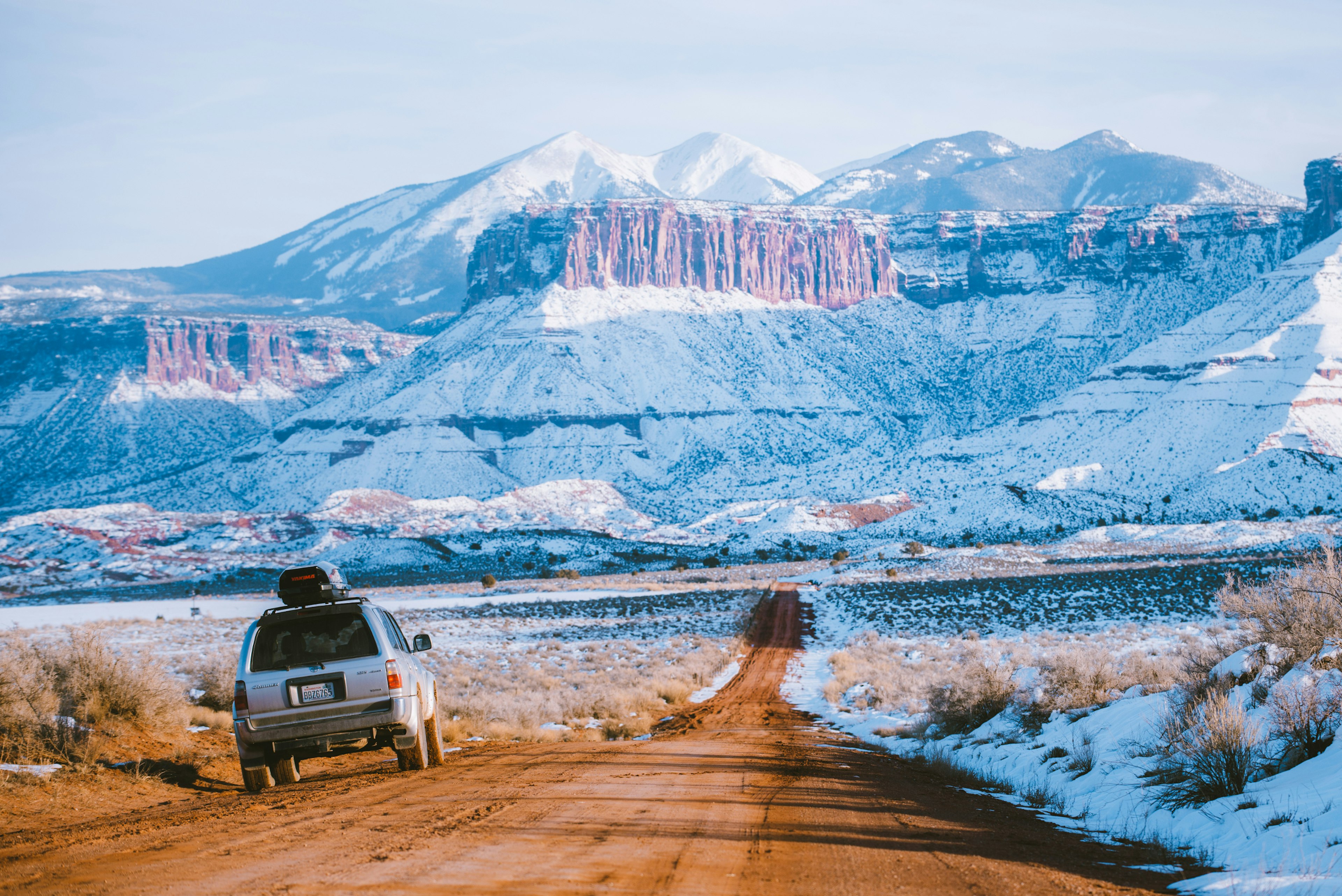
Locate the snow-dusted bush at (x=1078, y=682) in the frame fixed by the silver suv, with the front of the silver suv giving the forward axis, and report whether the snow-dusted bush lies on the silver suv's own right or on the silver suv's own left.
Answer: on the silver suv's own right

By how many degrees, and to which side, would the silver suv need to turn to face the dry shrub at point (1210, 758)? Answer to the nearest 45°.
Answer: approximately 135° to its right

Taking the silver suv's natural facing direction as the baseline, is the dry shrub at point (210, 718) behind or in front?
in front

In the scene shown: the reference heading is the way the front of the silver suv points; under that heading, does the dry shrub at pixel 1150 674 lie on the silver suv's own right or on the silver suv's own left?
on the silver suv's own right

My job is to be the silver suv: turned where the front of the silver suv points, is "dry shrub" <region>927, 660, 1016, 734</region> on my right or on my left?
on my right

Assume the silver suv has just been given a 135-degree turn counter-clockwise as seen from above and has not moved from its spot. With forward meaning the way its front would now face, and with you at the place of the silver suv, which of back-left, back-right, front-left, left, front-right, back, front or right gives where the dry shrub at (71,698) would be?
right

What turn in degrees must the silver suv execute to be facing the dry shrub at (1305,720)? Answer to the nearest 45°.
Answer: approximately 135° to its right

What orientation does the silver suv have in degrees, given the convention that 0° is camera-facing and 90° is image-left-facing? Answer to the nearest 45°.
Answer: approximately 180°
